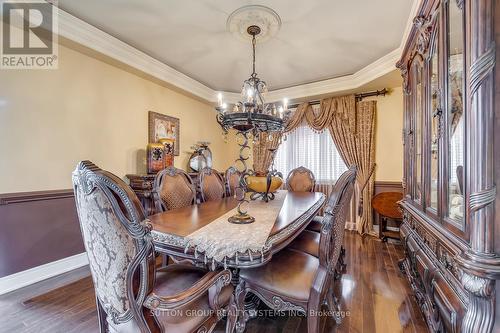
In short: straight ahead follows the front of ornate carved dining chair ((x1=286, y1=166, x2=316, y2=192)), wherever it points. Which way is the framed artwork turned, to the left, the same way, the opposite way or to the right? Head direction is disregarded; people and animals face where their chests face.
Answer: to the left

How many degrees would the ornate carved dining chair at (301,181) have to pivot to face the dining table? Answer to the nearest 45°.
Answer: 0° — it already faces it

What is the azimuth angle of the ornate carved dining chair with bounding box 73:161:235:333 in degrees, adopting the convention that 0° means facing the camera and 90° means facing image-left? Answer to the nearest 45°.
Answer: approximately 225°

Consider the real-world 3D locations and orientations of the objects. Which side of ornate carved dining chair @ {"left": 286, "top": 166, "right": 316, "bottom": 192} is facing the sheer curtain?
back

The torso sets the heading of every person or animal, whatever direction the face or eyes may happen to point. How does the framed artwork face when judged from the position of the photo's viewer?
facing the viewer and to the right of the viewer

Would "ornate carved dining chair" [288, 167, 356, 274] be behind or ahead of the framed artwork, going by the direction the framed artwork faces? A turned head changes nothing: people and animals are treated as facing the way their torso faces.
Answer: ahead

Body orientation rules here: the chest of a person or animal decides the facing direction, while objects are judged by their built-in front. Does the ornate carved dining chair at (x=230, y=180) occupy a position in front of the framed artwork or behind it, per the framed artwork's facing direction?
in front

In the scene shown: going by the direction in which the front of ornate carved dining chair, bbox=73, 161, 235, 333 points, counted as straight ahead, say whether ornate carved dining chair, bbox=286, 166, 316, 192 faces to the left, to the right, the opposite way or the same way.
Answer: the opposite way

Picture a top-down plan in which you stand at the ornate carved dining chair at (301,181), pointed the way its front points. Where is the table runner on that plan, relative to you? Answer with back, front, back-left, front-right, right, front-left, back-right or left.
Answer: front

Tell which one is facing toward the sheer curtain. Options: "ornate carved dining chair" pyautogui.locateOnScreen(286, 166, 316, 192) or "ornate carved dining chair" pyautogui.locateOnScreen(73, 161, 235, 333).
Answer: "ornate carved dining chair" pyautogui.locateOnScreen(73, 161, 235, 333)

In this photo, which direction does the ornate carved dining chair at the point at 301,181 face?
toward the camera

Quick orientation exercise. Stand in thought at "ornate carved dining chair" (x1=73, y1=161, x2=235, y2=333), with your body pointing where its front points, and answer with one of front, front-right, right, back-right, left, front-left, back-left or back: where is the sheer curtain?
front

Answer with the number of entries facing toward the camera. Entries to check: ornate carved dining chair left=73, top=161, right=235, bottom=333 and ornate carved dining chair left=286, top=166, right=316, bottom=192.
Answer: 1

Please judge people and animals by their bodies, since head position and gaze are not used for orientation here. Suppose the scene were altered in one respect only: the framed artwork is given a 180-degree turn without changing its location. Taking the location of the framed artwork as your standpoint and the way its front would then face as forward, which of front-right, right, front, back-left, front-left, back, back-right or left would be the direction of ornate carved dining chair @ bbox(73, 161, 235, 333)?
back-left
